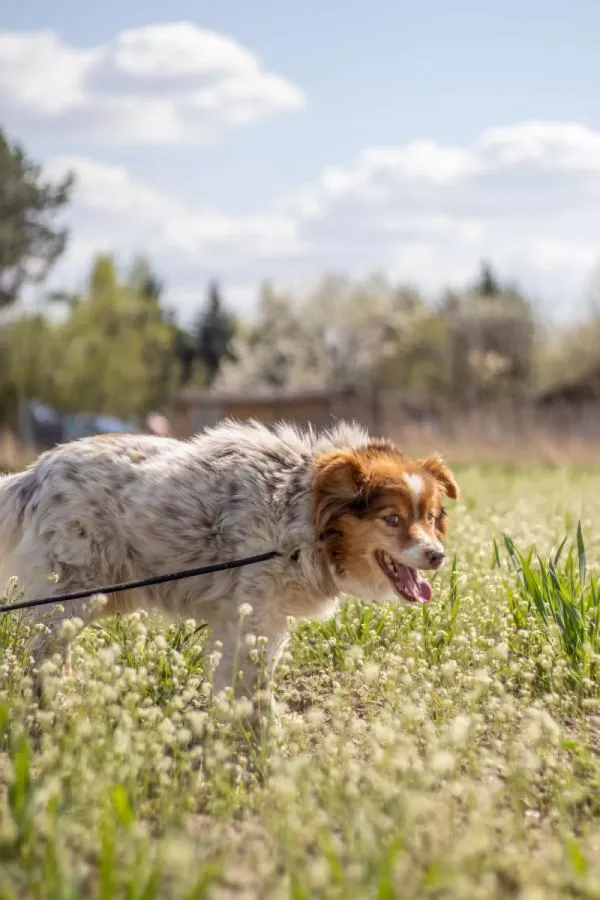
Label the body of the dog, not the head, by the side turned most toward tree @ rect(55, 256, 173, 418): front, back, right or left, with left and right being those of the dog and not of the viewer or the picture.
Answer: left

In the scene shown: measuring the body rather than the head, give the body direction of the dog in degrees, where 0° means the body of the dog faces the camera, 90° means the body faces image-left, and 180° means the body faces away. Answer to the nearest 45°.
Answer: approximately 270°
